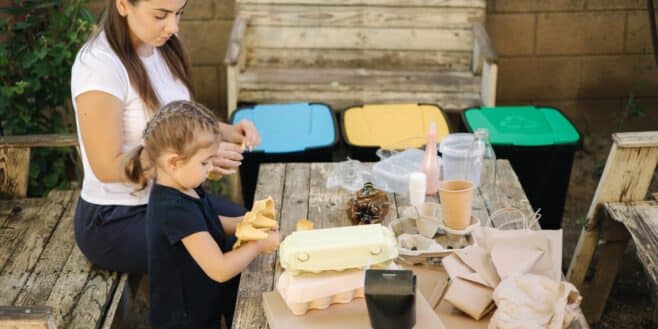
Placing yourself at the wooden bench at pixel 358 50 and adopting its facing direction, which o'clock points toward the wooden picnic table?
The wooden picnic table is roughly at 12 o'clock from the wooden bench.

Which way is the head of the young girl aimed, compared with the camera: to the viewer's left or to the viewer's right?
to the viewer's right

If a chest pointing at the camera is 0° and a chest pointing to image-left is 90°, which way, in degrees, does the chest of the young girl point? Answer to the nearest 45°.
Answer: approximately 270°

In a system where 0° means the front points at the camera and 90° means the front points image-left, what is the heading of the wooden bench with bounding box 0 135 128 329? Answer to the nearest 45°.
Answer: approximately 270°

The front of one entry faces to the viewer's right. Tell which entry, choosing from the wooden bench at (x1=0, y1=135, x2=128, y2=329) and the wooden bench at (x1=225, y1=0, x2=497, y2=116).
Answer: the wooden bench at (x1=0, y1=135, x2=128, y2=329)

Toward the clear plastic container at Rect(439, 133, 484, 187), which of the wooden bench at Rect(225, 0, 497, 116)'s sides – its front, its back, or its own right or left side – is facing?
front

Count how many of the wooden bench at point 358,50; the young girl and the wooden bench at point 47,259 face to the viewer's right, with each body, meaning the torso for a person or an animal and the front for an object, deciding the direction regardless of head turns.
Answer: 2

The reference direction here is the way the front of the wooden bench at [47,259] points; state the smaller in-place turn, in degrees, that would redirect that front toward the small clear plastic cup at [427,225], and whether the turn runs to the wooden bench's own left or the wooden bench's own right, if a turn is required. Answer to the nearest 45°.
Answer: approximately 45° to the wooden bench's own right

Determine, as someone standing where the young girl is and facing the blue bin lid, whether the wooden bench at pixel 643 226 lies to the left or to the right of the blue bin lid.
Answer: right

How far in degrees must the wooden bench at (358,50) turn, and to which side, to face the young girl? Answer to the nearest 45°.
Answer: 0° — it already faces them

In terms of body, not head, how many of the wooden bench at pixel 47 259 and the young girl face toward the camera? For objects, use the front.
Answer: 0

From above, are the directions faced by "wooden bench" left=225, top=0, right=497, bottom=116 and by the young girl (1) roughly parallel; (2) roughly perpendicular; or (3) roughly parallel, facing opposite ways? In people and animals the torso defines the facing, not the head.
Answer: roughly perpendicular

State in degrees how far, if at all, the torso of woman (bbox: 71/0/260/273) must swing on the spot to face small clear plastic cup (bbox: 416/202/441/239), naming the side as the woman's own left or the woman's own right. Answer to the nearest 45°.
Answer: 0° — they already face it

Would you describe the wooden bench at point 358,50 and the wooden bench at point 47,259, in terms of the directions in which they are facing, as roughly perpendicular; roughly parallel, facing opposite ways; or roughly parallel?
roughly perpendicular
